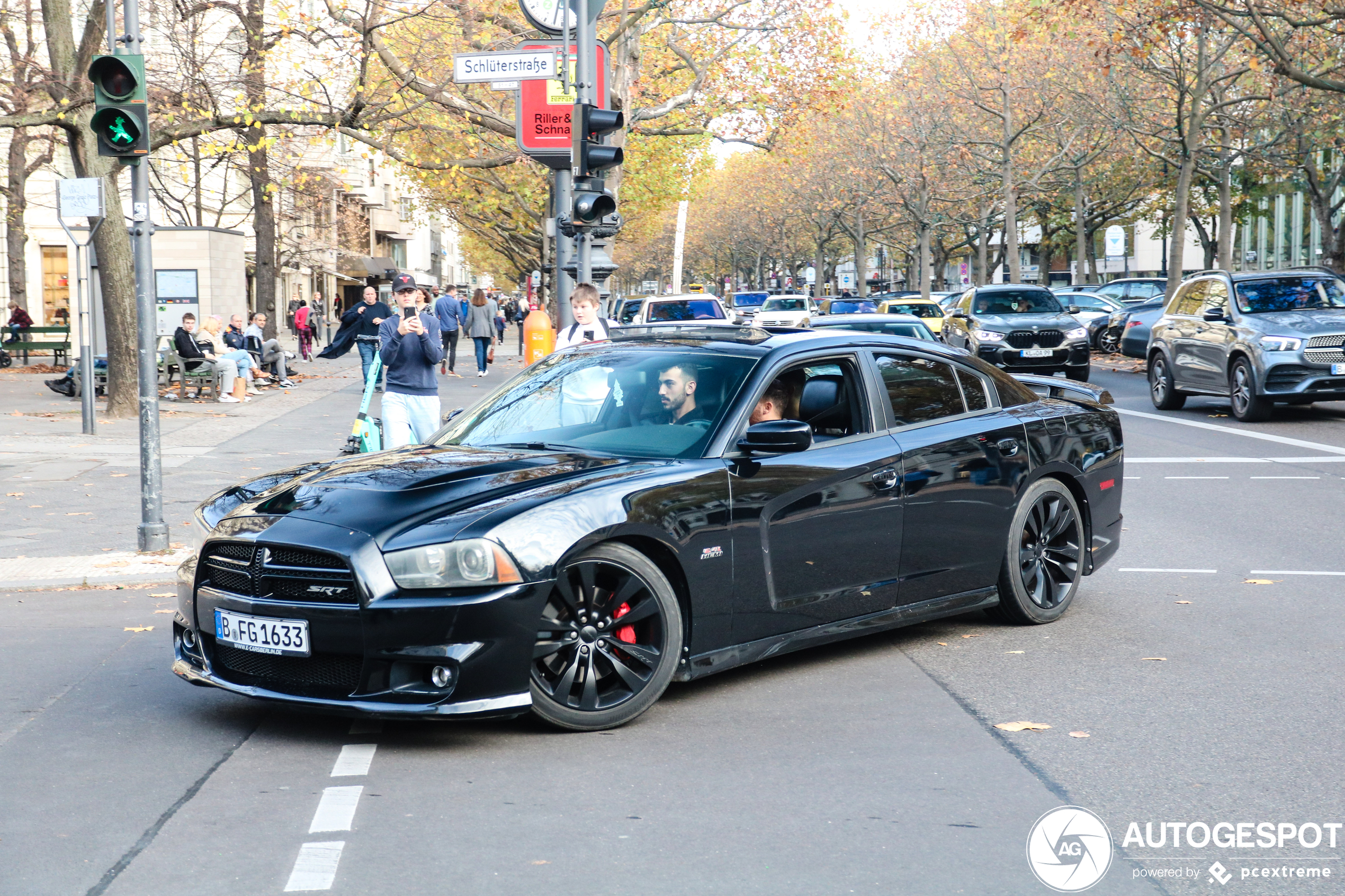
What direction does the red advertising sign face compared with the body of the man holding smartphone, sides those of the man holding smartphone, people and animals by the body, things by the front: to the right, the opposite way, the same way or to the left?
the same way

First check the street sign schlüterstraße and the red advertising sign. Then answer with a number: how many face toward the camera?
2

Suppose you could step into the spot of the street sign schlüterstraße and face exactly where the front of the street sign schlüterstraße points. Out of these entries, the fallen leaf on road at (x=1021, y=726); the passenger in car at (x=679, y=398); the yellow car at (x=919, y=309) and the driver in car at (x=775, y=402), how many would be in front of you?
3

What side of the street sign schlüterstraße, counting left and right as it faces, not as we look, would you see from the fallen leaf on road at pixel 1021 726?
front

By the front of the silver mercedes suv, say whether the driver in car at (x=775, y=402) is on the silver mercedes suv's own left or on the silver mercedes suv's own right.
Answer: on the silver mercedes suv's own right

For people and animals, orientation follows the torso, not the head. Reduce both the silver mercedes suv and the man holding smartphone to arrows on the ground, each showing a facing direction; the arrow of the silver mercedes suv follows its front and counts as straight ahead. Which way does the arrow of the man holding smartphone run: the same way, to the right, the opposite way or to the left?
the same way

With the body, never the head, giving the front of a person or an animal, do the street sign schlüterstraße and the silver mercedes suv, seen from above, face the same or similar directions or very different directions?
same or similar directions

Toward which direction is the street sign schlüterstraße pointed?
toward the camera

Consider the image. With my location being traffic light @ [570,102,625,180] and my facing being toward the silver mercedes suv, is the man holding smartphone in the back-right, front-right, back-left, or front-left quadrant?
back-right

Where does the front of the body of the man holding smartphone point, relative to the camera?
toward the camera

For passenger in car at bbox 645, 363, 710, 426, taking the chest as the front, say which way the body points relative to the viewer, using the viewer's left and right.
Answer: facing the viewer and to the left of the viewer

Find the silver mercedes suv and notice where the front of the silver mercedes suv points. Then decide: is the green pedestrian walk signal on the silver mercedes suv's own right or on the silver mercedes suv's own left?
on the silver mercedes suv's own right

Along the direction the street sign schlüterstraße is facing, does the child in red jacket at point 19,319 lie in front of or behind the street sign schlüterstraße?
behind

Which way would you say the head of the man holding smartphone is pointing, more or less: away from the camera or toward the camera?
toward the camera

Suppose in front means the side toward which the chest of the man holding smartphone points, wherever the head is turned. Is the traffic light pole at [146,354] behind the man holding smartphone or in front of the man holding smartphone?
in front
